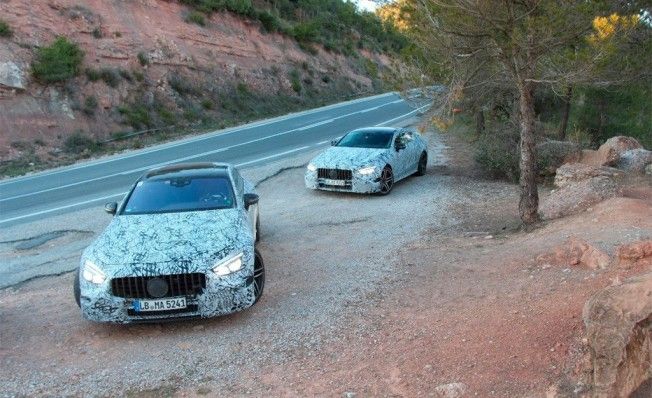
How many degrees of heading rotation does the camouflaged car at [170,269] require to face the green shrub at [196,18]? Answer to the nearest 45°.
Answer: approximately 180°

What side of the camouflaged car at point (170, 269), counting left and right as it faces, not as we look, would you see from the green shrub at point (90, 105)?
back

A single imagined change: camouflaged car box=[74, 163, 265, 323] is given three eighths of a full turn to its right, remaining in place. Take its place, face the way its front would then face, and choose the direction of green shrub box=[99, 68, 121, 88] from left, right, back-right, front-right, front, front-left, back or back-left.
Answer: front-right

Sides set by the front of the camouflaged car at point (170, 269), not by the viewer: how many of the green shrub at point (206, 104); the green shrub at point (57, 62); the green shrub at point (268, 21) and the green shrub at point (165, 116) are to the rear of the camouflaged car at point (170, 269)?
4

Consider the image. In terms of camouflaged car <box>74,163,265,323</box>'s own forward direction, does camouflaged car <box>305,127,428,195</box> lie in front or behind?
behind

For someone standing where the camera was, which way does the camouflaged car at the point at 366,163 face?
facing the viewer and to the left of the viewer

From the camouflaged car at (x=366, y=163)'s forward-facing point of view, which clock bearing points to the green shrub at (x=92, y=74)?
The green shrub is roughly at 3 o'clock from the camouflaged car.

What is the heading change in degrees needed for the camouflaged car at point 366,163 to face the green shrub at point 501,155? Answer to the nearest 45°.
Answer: approximately 180°

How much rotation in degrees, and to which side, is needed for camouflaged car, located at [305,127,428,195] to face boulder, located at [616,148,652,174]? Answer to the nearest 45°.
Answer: approximately 135° to its left

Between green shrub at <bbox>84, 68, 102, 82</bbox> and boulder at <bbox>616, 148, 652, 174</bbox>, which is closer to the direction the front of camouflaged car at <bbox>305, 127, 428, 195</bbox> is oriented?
the green shrub

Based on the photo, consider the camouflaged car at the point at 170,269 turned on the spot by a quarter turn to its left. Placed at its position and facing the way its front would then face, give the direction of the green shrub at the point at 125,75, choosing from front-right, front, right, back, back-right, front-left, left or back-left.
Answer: left

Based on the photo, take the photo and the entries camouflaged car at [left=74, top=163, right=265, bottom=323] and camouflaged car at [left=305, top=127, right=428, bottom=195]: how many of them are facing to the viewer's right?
0

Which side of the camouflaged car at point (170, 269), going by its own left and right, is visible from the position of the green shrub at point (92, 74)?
back

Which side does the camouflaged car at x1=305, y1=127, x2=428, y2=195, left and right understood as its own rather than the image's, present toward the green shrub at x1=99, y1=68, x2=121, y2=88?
right

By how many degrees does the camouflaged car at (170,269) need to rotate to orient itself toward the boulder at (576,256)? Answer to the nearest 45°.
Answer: approximately 90° to its left

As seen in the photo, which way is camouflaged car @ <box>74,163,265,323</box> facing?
toward the camera
